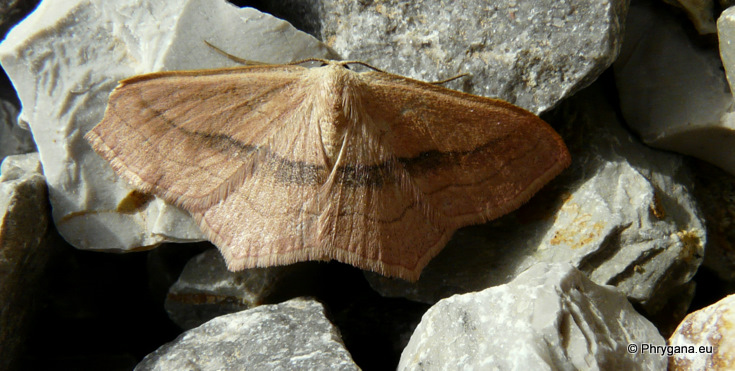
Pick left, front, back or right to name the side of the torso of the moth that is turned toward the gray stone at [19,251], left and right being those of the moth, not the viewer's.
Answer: left

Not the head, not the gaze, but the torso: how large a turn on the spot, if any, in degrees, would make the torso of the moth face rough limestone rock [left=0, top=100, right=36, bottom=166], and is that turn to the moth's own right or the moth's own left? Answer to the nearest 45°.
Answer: approximately 45° to the moth's own left

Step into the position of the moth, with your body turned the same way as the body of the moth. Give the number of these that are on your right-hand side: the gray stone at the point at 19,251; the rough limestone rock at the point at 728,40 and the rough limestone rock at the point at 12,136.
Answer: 1

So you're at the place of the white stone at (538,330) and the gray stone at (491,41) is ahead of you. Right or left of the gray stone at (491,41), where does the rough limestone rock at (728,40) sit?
right

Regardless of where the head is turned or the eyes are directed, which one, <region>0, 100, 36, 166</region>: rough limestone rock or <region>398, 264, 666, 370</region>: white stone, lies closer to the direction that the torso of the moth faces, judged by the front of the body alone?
the rough limestone rock

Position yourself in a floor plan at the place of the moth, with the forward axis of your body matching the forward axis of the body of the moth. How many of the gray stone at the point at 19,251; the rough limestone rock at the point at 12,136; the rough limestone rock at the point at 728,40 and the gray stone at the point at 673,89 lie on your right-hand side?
2

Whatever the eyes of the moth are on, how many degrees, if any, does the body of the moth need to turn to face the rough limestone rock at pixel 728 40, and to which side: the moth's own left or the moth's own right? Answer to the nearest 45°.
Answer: approximately 90° to the moth's own right

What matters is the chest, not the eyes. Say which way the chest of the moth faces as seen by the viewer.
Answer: away from the camera
